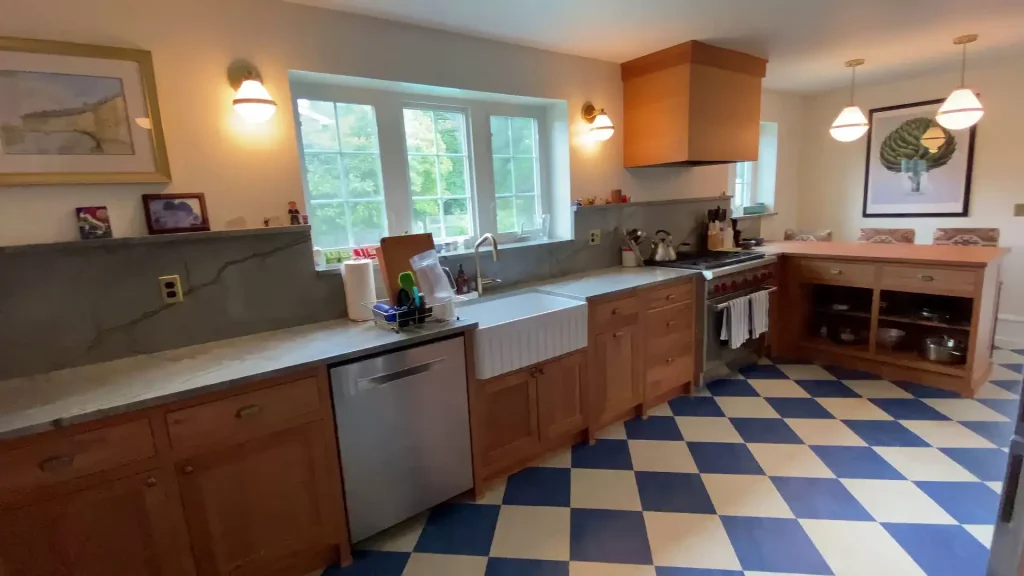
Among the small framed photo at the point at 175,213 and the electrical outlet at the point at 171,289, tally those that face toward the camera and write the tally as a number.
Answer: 2

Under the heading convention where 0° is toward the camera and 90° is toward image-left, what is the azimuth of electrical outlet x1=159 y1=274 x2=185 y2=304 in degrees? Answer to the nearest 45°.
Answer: approximately 0°

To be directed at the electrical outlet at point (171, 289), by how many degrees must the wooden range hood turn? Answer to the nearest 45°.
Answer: approximately 90° to its right

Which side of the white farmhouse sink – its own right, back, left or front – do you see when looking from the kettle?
left

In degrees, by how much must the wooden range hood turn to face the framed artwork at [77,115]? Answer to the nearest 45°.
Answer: approximately 90° to its right

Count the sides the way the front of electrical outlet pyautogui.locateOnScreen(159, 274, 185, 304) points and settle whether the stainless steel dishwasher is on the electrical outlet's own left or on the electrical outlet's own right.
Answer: on the electrical outlet's own left

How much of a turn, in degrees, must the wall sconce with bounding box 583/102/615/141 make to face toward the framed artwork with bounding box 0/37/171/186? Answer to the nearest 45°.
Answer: approximately 90° to its right

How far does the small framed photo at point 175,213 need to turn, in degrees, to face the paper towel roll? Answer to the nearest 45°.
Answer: approximately 90° to its left
